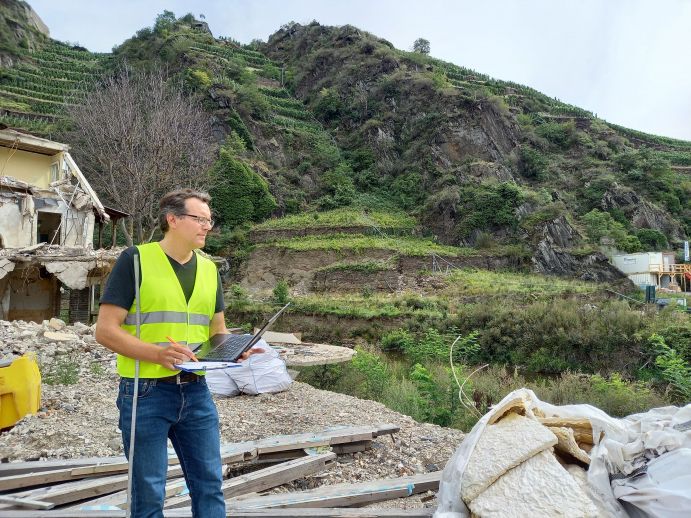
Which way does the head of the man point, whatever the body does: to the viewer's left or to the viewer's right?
to the viewer's right

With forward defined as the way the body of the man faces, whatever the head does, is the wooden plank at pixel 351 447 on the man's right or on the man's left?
on the man's left

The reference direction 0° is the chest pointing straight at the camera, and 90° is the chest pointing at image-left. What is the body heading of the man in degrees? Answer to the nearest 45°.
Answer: approximately 315°

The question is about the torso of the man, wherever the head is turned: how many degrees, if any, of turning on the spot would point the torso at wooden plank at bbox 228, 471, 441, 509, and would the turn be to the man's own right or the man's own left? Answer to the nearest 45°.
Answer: approximately 90° to the man's own left

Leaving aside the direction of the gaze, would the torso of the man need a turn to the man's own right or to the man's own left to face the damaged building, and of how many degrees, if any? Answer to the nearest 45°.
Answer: approximately 135° to the man's own left

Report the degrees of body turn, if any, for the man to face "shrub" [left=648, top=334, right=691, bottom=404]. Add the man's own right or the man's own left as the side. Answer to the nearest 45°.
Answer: approximately 90° to the man's own left

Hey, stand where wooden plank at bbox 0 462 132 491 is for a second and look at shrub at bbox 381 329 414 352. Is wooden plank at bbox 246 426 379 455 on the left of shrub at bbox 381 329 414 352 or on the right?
right

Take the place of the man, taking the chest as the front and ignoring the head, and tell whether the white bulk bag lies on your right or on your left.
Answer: on your left

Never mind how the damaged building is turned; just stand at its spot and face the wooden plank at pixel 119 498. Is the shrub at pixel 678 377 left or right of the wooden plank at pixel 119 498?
left
